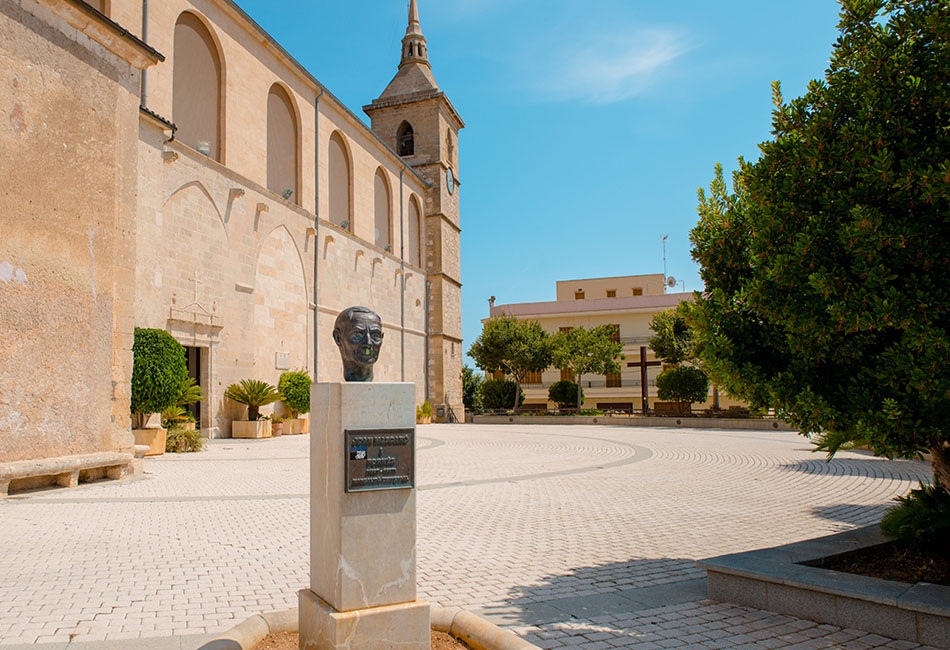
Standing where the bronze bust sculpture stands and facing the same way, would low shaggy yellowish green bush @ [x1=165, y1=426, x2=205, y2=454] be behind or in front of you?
behind

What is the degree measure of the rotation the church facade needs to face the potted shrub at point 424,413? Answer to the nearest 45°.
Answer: approximately 90° to its left

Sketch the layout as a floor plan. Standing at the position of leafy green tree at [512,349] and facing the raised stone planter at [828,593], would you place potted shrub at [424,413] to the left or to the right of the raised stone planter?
right

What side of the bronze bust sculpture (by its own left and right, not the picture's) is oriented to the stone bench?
back

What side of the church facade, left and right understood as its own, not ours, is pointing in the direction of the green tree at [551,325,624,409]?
left

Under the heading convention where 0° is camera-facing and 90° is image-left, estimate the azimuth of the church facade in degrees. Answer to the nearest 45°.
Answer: approximately 315°

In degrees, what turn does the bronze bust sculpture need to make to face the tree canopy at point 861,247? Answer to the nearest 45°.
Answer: approximately 45° to its left

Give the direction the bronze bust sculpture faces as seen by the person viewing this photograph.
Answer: facing the viewer and to the right of the viewer

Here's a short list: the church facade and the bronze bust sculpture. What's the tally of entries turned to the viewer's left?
0
